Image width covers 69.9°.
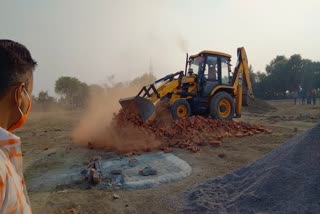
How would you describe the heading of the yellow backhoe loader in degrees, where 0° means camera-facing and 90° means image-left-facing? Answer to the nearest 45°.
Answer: approximately 45°

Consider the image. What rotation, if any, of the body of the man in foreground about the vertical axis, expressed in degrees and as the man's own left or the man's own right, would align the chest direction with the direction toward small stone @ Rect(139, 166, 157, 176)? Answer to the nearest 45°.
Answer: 0° — they already face it

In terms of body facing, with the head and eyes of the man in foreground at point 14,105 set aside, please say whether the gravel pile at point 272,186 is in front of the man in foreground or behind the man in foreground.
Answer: in front

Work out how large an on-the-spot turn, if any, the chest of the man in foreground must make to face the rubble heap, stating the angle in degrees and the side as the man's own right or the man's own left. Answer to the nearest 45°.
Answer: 0° — they already face it

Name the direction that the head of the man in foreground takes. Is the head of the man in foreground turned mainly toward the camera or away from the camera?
away from the camera

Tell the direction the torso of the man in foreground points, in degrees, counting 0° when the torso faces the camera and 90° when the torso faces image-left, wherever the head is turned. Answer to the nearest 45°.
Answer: approximately 225°
